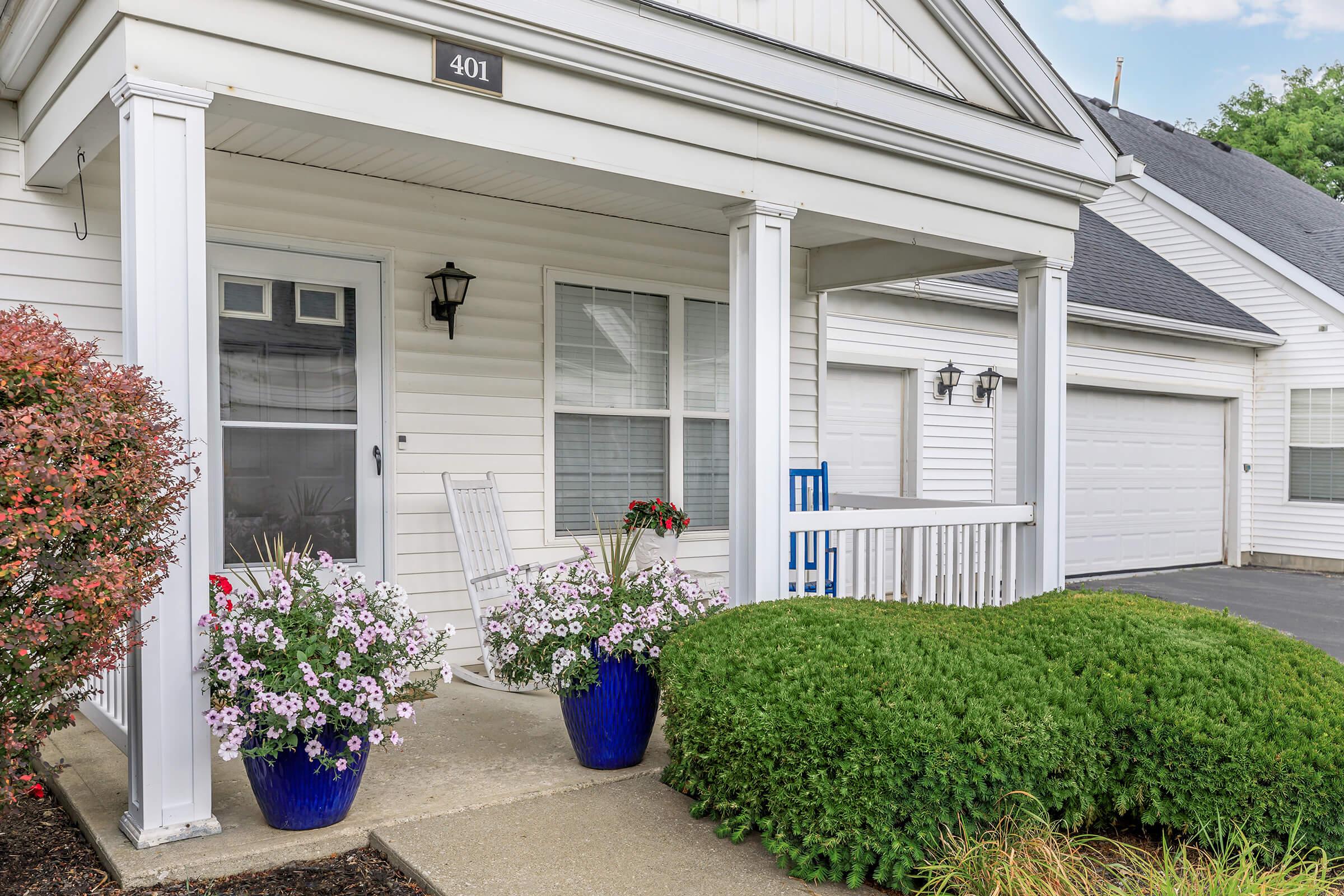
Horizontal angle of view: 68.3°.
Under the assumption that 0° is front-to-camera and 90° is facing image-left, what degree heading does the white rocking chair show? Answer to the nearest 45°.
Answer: approximately 315°

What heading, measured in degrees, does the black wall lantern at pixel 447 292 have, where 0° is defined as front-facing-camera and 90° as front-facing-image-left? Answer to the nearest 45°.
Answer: approximately 315°

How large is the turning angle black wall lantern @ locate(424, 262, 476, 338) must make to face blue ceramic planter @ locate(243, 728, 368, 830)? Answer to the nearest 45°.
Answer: approximately 45° to its right

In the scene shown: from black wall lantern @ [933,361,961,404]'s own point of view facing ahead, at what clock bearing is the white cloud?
The white cloud is roughly at 8 o'clock from the black wall lantern.

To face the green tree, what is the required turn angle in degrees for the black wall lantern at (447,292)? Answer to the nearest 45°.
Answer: approximately 90° to its left

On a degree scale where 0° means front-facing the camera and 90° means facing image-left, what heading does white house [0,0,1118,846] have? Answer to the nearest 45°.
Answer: approximately 315°

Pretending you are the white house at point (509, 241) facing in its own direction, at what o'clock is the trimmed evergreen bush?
The trimmed evergreen bush is roughly at 12 o'clock from the white house.

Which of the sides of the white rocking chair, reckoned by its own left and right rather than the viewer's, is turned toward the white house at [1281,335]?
left

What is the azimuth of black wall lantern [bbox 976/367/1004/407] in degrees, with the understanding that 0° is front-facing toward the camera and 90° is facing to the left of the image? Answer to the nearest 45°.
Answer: approximately 315°

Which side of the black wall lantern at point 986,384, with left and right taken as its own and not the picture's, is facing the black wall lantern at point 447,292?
right
